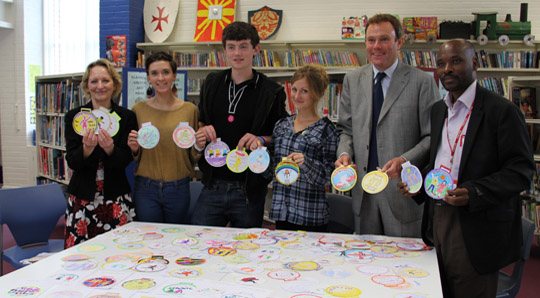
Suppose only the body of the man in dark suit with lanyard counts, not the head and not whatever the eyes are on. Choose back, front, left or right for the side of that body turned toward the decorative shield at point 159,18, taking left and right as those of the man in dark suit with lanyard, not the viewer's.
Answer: right

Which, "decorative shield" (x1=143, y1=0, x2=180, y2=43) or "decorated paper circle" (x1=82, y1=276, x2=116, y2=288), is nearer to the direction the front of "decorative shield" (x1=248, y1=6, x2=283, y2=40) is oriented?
the decorated paper circle

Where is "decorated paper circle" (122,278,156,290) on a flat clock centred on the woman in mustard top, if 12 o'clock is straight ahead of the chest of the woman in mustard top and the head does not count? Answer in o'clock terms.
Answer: The decorated paper circle is roughly at 12 o'clock from the woman in mustard top.

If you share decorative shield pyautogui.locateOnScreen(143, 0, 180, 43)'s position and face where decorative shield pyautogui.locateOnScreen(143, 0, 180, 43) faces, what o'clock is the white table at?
The white table is roughly at 12 o'clock from the decorative shield.

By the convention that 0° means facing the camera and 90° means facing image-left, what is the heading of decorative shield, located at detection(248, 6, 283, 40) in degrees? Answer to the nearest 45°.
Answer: approximately 0°

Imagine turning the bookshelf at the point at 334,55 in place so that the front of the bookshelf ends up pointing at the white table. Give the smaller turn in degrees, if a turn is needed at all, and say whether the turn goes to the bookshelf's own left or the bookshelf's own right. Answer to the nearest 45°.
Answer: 0° — it already faces it

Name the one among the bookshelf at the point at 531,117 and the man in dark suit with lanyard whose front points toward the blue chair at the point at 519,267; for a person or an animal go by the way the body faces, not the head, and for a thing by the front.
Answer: the bookshelf

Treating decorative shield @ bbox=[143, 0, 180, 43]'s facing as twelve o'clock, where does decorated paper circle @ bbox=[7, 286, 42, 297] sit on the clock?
The decorated paper circle is roughly at 12 o'clock from the decorative shield.

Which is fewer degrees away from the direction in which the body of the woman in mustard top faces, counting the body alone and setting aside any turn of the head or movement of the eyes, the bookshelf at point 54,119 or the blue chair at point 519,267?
the blue chair
